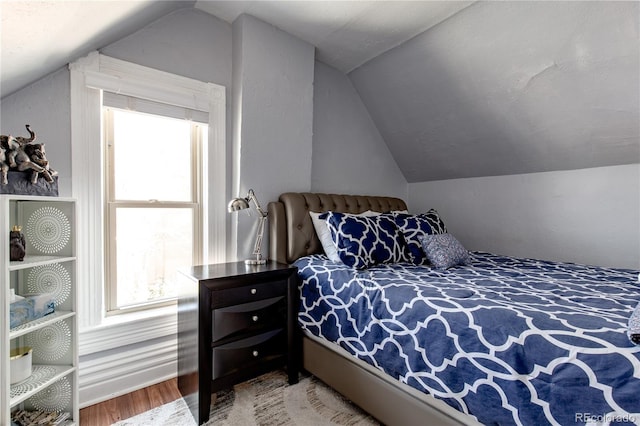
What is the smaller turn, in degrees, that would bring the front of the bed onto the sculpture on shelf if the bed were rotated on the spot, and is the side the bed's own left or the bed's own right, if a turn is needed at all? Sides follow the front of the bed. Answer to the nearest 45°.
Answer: approximately 90° to the bed's own right

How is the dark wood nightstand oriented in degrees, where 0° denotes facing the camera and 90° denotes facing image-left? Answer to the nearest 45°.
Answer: approximately 315°

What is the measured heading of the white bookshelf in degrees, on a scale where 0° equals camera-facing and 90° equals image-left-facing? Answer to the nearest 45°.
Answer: approximately 315°

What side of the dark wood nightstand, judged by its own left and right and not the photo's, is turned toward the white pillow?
left

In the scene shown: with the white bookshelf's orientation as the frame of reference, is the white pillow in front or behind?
in front

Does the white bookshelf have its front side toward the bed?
yes

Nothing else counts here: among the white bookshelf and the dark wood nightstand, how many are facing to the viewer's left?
0

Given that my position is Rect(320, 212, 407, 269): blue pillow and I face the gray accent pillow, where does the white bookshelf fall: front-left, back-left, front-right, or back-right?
back-right
